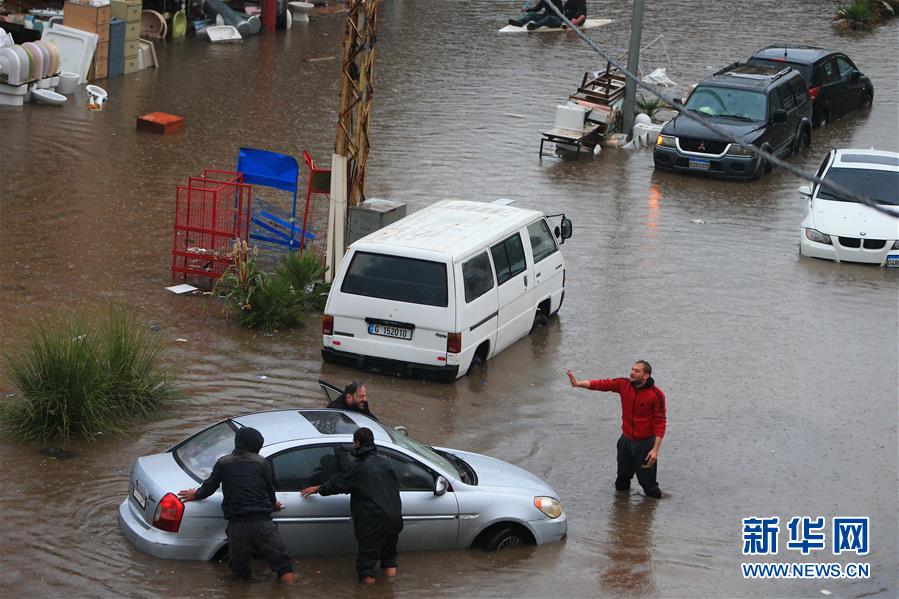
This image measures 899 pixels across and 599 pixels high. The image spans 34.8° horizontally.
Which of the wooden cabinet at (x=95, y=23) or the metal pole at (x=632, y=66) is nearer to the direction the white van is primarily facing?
the metal pole

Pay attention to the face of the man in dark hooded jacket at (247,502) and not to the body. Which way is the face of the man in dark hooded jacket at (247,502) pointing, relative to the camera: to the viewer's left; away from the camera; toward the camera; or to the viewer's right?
away from the camera

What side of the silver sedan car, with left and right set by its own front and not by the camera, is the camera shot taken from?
right

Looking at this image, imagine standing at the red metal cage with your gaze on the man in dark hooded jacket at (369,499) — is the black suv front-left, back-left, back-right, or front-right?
back-left

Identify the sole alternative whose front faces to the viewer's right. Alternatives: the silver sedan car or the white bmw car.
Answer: the silver sedan car

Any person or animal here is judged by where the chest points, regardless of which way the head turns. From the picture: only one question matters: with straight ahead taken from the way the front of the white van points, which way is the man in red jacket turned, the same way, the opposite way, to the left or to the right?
the opposite way

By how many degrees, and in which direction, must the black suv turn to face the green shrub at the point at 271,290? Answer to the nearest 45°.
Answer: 0° — it already faces it

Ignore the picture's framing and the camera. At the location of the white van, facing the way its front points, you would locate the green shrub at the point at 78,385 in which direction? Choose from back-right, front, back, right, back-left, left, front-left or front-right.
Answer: back

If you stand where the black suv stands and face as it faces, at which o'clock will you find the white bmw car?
The white bmw car is roughly at 10 o'clock from the black suv.

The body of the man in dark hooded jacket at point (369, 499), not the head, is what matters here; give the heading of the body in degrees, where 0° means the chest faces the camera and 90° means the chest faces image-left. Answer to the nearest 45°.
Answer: approximately 135°
